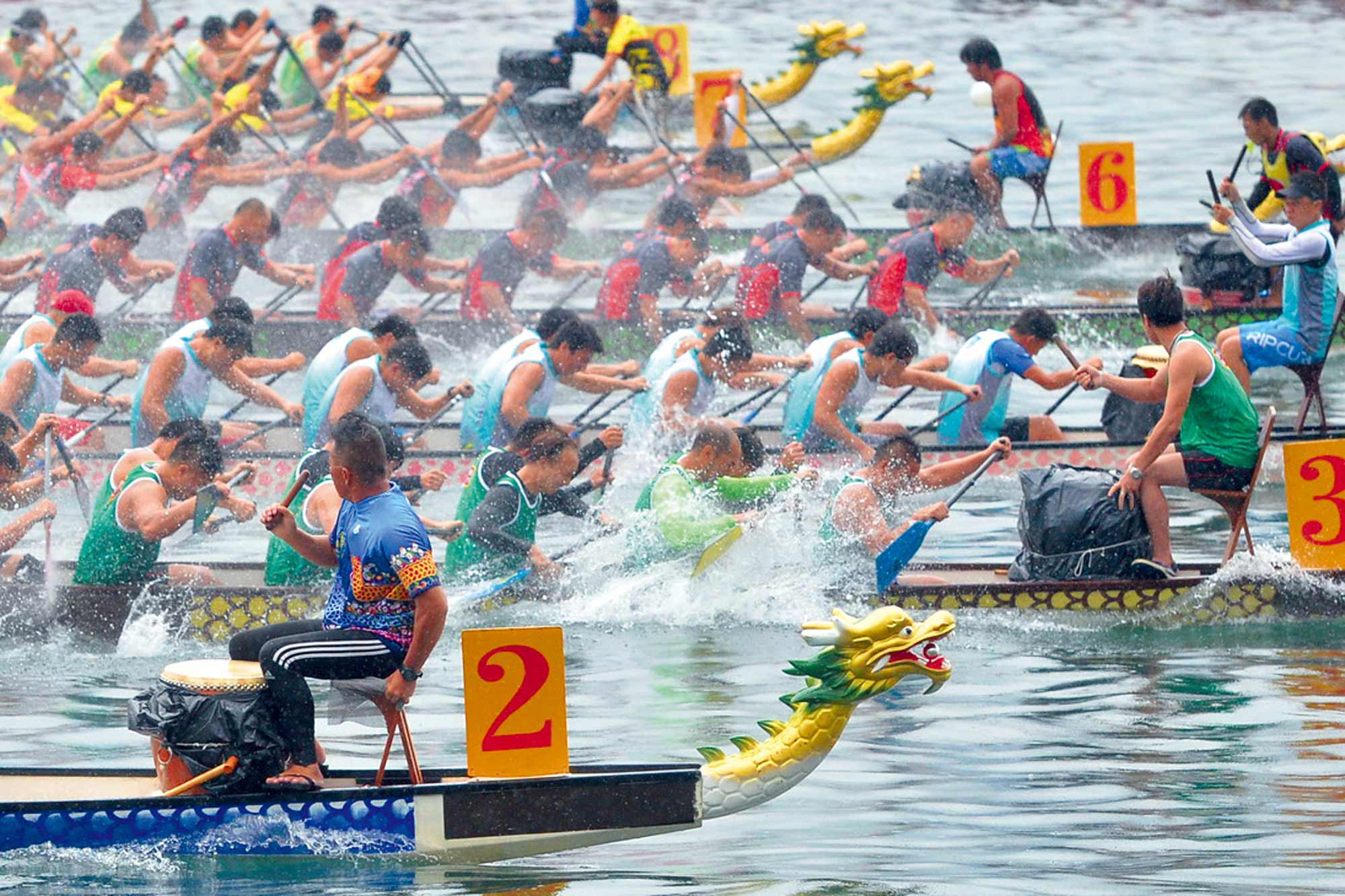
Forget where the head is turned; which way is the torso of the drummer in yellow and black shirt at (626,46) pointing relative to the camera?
to the viewer's left

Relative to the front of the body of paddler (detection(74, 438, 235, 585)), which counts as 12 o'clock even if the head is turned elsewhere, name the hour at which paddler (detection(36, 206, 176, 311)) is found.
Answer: paddler (detection(36, 206, 176, 311)) is roughly at 9 o'clock from paddler (detection(74, 438, 235, 585)).

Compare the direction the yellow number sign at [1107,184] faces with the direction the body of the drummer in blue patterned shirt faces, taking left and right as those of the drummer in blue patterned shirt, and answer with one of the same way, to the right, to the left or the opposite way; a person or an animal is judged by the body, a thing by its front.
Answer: to the left

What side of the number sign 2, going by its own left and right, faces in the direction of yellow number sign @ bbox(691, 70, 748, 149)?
back

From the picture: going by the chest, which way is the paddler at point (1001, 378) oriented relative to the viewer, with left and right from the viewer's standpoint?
facing to the right of the viewer

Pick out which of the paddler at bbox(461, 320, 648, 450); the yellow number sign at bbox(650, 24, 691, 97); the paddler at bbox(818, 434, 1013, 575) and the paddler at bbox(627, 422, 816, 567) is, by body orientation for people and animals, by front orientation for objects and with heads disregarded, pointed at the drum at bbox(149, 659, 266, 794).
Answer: the yellow number sign

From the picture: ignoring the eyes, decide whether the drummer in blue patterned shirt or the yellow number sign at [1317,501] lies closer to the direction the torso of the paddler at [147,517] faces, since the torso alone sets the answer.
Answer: the yellow number sign

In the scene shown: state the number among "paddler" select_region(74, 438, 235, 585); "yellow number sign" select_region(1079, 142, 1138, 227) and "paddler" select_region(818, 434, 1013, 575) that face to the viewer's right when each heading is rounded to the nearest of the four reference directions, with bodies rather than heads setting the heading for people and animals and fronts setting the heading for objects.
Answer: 2

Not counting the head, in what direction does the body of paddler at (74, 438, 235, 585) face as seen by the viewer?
to the viewer's right

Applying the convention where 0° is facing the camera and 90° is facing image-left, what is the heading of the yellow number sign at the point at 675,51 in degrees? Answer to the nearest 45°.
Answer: approximately 0°

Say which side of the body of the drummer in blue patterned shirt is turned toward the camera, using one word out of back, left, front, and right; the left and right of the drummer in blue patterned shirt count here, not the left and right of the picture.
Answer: left

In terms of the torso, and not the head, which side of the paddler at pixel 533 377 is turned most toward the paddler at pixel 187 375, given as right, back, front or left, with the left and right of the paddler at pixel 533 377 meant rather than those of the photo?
back

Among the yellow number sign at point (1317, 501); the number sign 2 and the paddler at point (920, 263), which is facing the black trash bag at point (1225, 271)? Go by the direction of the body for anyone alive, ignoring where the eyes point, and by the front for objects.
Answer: the paddler

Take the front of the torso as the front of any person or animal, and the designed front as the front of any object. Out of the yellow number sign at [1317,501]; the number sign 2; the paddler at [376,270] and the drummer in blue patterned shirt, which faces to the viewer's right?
the paddler

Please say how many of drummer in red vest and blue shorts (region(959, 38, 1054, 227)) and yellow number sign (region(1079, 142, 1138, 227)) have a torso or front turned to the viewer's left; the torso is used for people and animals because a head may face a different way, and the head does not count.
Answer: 1

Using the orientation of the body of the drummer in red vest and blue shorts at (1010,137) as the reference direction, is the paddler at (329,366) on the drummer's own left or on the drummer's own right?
on the drummer's own left

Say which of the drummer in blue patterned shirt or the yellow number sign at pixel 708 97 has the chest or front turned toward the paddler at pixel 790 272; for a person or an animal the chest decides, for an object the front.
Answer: the yellow number sign

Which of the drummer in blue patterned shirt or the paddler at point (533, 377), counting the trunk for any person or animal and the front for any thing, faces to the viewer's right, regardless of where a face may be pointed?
the paddler
